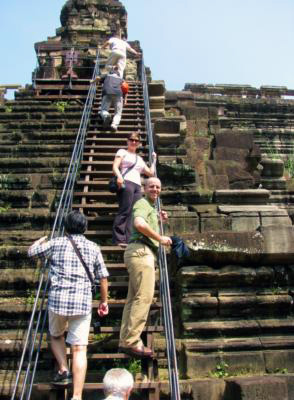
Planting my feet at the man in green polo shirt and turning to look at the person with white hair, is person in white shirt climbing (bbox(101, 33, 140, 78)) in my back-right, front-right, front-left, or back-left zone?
back-right

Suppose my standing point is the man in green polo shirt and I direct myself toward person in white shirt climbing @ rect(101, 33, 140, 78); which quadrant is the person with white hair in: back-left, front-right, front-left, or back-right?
back-left

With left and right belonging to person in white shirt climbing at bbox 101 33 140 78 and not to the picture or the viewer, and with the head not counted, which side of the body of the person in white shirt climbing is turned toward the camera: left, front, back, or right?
back
